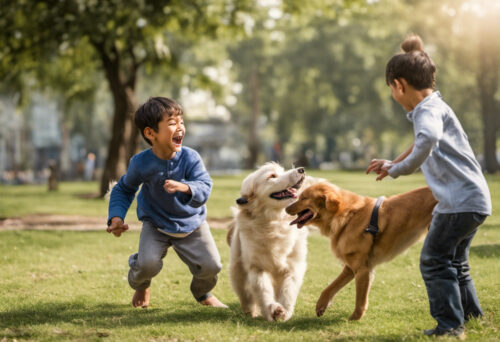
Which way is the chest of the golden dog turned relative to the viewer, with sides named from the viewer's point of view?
facing to the left of the viewer

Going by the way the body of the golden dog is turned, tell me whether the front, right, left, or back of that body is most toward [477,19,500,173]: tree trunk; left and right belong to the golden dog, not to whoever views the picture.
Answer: right

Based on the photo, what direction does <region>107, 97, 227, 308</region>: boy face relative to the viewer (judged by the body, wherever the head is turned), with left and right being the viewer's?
facing the viewer and to the right of the viewer

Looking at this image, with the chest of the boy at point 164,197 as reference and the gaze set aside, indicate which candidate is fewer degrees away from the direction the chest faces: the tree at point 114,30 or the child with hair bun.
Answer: the child with hair bun

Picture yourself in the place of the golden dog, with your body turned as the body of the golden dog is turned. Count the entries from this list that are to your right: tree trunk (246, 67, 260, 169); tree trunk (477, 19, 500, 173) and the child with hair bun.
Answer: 2

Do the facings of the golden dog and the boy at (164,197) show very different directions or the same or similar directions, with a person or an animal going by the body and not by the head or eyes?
very different directions

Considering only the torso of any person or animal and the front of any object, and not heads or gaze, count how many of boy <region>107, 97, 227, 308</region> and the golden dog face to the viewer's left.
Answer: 1

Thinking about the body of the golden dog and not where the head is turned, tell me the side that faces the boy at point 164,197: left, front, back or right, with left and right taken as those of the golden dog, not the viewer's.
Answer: front

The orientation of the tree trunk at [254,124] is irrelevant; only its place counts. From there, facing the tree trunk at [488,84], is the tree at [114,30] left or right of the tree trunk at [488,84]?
right

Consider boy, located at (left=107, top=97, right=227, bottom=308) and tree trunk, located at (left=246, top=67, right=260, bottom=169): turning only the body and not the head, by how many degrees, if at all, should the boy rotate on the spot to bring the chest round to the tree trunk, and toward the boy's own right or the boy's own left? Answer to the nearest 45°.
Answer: approximately 135° to the boy's own left

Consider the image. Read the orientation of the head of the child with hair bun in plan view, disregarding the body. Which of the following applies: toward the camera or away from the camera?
away from the camera

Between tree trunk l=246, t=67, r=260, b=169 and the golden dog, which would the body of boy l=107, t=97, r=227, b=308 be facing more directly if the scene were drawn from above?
the golden dog
